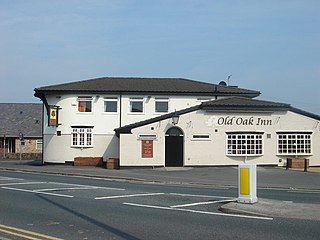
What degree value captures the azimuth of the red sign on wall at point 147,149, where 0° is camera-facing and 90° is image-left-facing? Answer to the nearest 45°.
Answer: approximately 0°

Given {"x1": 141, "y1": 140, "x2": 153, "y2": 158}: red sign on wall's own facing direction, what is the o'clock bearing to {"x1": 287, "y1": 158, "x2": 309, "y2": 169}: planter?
The planter is roughly at 9 o'clock from the red sign on wall.

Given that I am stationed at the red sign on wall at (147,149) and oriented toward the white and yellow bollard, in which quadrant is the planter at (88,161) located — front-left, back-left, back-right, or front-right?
back-right

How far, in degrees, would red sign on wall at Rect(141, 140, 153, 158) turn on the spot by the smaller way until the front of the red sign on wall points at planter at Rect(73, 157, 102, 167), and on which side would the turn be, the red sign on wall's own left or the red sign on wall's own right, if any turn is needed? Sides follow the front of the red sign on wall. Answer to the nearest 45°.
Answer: approximately 135° to the red sign on wall's own right

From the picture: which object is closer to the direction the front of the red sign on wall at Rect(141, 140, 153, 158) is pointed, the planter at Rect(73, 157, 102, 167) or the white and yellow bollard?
the white and yellow bollard

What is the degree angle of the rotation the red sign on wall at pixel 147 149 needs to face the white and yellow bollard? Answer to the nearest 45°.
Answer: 0° — it already faces it
